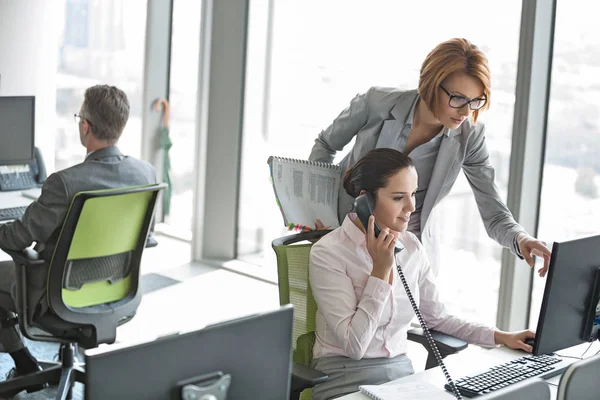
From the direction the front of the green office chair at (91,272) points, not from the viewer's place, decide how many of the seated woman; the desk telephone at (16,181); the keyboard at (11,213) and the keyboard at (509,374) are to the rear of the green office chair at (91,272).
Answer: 2

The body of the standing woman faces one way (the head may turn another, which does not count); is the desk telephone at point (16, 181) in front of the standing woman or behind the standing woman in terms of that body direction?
behind

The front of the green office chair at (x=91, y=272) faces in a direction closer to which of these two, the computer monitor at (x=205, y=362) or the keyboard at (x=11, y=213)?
the keyboard

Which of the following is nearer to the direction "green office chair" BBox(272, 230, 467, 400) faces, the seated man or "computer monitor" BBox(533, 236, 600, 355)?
the computer monitor

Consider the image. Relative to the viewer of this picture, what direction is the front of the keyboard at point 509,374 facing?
facing away from the viewer and to the left of the viewer

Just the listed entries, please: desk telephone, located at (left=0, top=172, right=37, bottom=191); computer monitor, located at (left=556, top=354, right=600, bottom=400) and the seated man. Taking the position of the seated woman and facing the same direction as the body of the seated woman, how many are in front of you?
1

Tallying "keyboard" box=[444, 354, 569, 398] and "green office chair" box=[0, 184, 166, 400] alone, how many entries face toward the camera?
0

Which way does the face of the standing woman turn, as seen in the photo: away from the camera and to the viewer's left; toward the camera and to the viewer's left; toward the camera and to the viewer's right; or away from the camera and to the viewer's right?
toward the camera and to the viewer's right

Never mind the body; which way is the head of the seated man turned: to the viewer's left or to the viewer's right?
to the viewer's left

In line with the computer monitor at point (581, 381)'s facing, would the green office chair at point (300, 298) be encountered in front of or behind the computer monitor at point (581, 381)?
in front

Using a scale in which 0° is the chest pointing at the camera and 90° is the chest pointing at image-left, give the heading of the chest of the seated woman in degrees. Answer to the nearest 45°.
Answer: approximately 315°

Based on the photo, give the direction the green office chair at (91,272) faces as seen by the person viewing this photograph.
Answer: facing away from the viewer and to the left of the viewer

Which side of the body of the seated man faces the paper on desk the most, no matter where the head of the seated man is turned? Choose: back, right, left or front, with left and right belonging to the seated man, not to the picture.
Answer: back
